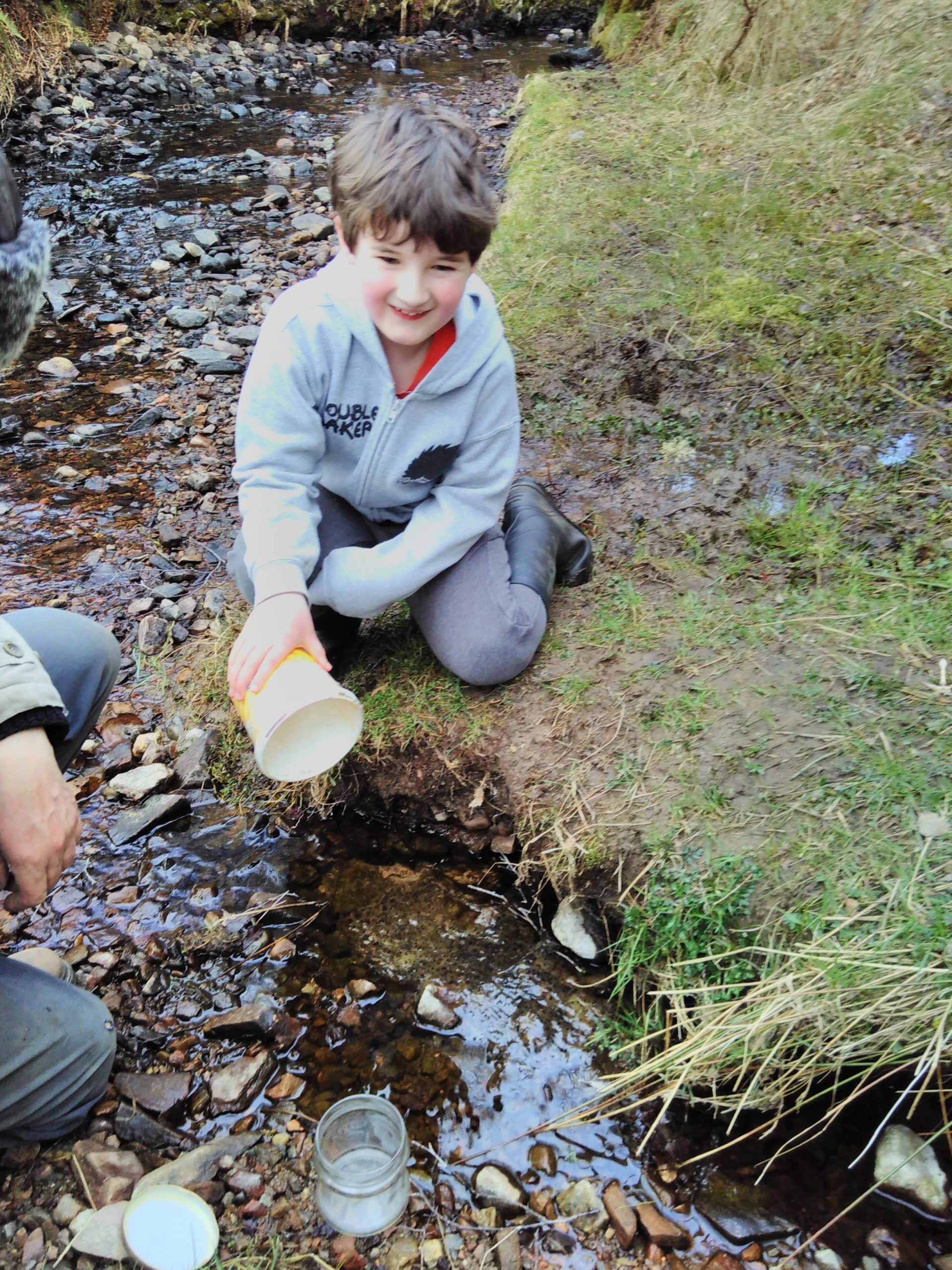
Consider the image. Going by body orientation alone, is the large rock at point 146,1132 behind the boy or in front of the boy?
in front

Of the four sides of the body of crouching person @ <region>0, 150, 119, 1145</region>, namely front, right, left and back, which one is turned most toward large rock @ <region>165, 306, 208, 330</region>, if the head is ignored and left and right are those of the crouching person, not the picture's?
left

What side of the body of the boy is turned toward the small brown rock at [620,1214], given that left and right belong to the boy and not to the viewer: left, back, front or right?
front

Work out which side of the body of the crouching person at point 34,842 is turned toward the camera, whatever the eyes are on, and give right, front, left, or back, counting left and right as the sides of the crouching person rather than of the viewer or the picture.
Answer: right

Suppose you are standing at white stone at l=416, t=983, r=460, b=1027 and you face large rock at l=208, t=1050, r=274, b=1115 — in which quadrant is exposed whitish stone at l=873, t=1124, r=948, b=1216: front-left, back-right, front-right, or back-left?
back-left

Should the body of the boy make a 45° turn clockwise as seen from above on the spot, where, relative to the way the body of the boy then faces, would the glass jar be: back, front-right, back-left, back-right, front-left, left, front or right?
front-left

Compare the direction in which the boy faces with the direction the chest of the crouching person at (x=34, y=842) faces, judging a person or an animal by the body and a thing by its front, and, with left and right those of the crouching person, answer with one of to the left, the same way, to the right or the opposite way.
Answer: to the right

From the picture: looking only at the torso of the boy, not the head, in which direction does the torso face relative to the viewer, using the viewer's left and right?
facing the viewer

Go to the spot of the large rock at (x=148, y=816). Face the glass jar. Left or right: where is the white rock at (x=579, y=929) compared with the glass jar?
left

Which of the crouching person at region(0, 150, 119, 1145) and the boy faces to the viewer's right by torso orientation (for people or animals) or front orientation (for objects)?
the crouching person
